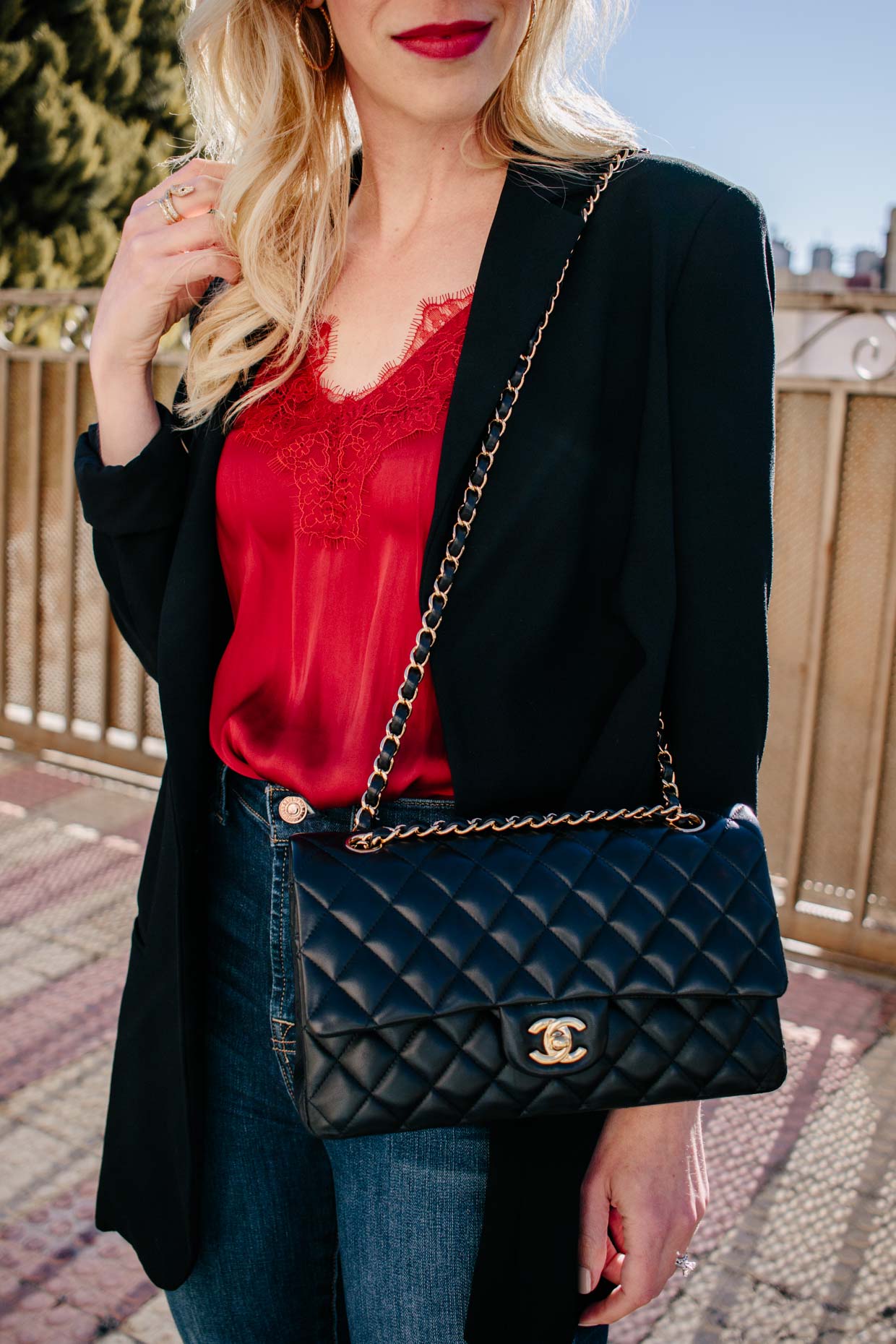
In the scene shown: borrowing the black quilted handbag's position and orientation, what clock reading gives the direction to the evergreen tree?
The evergreen tree is roughly at 5 o'clock from the black quilted handbag.

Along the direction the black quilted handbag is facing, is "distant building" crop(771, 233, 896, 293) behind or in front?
behind

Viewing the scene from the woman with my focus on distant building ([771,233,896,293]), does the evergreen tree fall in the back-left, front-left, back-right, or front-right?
front-left

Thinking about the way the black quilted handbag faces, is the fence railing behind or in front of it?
behind

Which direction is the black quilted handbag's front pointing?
toward the camera
